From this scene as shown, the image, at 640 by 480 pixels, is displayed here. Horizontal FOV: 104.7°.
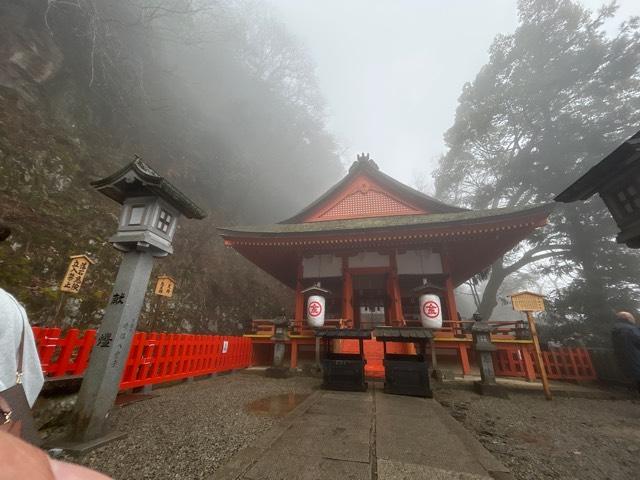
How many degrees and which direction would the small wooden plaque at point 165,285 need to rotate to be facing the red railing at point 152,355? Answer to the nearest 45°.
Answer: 0° — it already faces it

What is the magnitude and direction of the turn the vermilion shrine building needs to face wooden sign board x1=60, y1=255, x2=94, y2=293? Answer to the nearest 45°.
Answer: approximately 45° to its right

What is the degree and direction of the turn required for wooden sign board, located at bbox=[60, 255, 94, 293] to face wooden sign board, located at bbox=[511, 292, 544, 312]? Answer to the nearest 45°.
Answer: approximately 45° to its left

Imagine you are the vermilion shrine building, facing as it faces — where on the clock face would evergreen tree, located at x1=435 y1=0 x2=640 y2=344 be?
The evergreen tree is roughly at 8 o'clock from the vermilion shrine building.

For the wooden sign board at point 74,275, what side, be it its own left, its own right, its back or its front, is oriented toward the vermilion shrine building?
left
